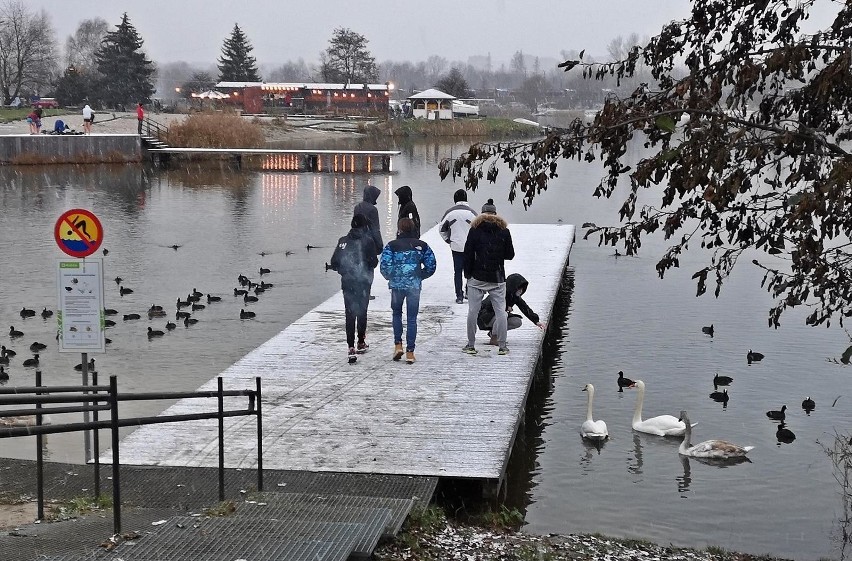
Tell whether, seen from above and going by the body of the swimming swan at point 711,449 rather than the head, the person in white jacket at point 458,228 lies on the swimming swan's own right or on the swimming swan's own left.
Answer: on the swimming swan's own right

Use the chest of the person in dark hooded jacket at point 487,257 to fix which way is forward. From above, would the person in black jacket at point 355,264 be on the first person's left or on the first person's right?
on the first person's left

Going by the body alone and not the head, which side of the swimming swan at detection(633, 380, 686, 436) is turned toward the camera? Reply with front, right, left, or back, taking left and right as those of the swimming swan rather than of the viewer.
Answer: left

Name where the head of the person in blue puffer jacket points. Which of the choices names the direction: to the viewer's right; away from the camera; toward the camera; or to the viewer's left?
away from the camera

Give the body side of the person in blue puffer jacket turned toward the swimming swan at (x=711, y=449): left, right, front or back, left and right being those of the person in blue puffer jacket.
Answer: right

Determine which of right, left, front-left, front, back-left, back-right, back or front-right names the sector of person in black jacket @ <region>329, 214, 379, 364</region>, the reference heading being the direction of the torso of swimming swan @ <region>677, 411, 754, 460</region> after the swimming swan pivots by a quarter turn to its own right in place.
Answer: left

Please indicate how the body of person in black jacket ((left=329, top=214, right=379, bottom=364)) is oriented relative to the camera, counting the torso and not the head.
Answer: away from the camera

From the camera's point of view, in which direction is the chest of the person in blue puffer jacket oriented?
away from the camera

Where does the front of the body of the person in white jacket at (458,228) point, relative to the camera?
away from the camera

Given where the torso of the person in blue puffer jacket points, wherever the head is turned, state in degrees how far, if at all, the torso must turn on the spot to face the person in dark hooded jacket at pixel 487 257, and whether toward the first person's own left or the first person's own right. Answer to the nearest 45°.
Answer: approximately 90° to the first person's own right

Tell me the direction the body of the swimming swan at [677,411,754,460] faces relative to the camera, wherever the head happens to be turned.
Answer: to the viewer's left
